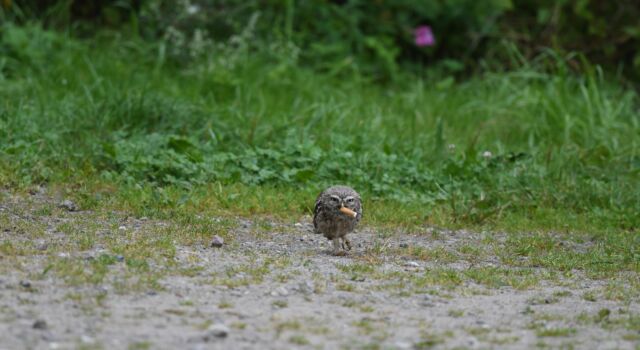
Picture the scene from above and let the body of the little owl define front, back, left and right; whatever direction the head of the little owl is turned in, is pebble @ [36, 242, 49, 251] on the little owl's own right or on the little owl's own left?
on the little owl's own right

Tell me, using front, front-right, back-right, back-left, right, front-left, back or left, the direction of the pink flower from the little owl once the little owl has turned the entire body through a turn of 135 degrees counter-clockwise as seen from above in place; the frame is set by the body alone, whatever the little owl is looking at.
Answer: front-left

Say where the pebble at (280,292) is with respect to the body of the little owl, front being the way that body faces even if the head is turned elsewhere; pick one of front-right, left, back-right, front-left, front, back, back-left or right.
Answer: front

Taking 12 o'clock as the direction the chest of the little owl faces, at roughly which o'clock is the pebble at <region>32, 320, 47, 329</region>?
The pebble is roughly at 1 o'clock from the little owl.

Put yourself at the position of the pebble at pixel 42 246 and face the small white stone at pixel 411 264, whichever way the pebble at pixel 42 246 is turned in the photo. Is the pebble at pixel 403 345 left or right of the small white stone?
right

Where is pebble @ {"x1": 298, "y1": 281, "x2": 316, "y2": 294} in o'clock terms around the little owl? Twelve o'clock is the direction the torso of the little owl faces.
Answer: The pebble is roughly at 12 o'clock from the little owl.

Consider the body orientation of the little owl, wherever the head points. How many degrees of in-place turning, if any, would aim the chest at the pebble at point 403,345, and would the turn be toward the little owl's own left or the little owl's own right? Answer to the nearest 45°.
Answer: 0° — it already faces it

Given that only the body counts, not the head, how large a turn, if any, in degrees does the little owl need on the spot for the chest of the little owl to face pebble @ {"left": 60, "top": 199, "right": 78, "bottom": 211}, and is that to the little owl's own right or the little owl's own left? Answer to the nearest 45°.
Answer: approximately 135° to the little owl's own right

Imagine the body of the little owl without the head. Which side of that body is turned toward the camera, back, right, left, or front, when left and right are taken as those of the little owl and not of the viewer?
front

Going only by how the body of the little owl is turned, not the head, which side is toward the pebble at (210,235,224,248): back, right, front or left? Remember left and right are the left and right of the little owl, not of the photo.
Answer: right
